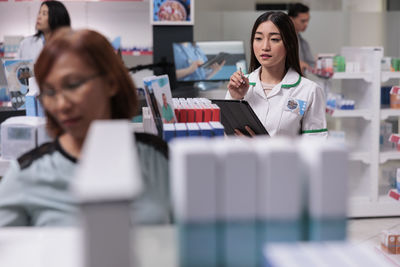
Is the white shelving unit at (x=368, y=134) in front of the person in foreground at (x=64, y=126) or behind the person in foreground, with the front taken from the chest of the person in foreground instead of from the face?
behind

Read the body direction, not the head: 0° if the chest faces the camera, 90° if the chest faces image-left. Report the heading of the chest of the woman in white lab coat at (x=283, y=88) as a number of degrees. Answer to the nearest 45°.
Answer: approximately 45°

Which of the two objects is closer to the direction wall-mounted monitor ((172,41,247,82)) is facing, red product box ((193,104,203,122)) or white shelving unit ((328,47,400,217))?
the red product box

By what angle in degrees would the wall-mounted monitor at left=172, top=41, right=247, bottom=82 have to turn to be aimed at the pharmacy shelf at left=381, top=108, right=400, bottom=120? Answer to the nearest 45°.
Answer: approximately 90° to its left
